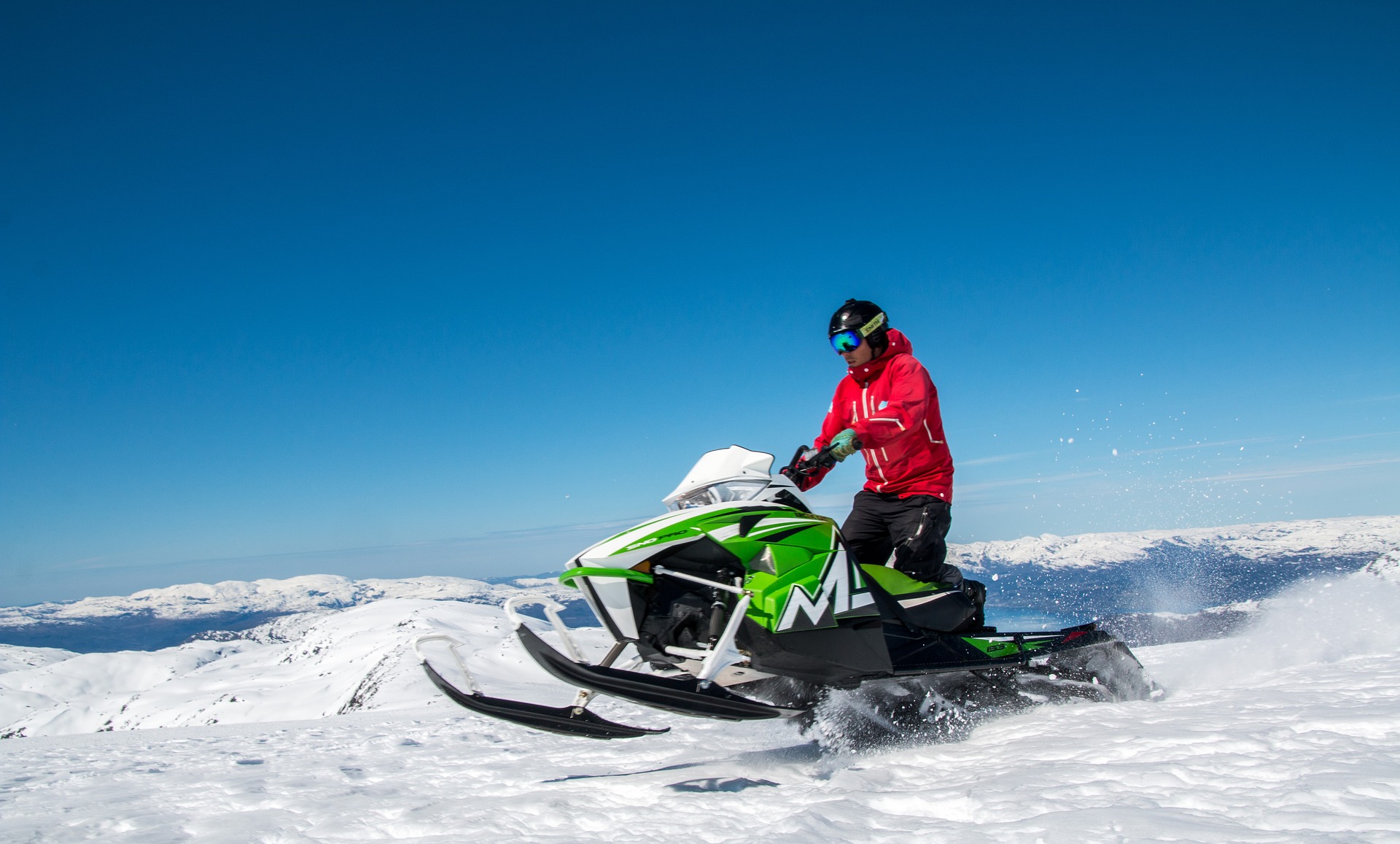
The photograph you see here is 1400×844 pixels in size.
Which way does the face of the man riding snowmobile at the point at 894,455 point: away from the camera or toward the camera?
toward the camera

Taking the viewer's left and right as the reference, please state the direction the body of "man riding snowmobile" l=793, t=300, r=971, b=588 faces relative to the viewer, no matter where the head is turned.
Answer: facing the viewer and to the left of the viewer
